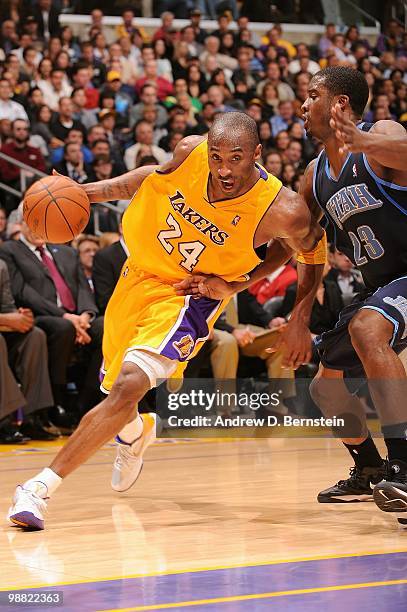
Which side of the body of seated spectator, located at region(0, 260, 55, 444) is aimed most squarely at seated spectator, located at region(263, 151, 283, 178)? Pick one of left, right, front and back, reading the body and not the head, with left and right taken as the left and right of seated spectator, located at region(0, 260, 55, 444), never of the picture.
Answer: left

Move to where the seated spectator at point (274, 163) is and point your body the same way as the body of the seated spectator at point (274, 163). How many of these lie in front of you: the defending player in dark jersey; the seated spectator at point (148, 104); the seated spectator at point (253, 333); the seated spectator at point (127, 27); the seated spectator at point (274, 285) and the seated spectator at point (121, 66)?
3

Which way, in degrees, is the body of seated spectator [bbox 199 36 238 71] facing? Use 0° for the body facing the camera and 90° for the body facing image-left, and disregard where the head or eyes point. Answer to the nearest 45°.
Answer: approximately 0°

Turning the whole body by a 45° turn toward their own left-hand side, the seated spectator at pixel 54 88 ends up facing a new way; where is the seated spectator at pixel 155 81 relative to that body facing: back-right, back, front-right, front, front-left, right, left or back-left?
left

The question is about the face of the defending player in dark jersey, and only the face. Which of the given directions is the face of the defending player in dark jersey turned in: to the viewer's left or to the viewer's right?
to the viewer's left
